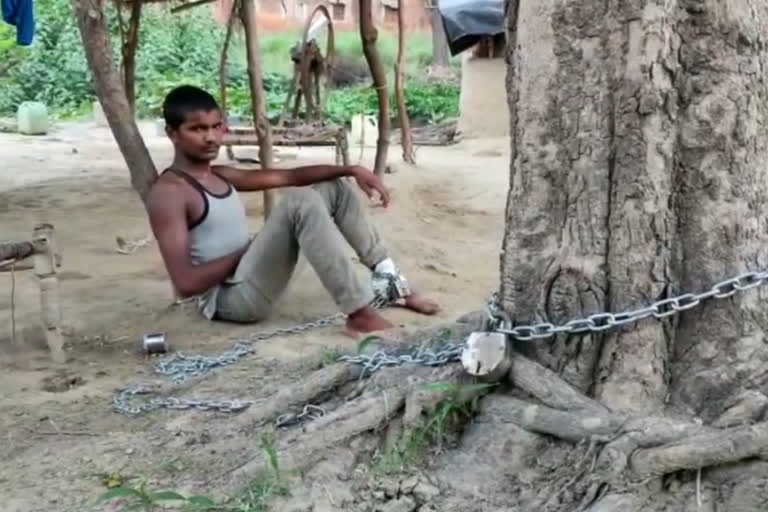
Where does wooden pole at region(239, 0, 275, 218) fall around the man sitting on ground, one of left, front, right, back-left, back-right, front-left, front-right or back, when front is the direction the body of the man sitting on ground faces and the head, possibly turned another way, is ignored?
back-left

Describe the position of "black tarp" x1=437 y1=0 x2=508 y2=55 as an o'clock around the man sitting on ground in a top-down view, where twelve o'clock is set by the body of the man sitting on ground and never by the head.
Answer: The black tarp is roughly at 8 o'clock from the man sitting on ground.

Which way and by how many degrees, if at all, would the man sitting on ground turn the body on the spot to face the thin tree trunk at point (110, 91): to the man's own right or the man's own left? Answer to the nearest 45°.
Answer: approximately 180°

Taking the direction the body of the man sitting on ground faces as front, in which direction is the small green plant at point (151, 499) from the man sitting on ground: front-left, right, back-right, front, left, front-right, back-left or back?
front-right

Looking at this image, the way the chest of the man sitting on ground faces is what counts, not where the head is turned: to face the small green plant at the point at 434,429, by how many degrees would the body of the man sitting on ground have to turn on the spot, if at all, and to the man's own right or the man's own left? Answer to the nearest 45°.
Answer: approximately 45° to the man's own right

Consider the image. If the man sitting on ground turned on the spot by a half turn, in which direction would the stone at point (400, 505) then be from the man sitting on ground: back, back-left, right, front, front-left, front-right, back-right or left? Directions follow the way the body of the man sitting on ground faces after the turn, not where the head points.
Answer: back-left

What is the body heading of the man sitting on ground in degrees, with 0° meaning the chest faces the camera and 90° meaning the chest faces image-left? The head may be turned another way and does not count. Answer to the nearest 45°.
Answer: approximately 315°

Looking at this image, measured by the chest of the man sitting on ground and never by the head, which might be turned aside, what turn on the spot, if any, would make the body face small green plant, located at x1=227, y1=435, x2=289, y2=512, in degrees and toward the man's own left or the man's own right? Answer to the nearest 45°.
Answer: approximately 45° to the man's own right

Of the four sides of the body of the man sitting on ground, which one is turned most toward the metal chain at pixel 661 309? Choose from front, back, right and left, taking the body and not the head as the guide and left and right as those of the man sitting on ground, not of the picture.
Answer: front

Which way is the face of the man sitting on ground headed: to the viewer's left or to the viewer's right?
to the viewer's right

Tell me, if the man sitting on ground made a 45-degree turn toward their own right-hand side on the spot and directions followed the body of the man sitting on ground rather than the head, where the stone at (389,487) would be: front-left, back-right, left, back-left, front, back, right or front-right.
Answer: front

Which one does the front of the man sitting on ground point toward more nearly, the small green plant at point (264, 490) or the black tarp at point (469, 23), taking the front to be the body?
the small green plant

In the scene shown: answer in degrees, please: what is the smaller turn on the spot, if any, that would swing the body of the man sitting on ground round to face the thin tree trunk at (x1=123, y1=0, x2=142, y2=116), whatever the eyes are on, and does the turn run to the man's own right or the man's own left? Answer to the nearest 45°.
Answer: approximately 135° to the man's own left

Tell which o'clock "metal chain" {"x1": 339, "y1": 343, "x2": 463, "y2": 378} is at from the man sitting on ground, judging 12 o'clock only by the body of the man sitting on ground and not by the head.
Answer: The metal chain is roughly at 1 o'clock from the man sitting on ground.

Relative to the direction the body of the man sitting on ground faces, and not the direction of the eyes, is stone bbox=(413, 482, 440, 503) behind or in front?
in front
